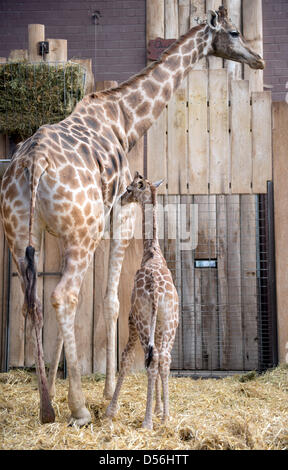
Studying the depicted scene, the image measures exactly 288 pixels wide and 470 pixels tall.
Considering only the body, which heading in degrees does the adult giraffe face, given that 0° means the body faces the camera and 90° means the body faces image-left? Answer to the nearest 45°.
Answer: approximately 225°

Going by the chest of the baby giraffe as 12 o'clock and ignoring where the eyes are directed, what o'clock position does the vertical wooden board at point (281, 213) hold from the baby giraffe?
The vertical wooden board is roughly at 1 o'clock from the baby giraffe.

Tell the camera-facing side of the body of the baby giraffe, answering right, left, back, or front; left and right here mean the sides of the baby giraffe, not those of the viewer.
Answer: back

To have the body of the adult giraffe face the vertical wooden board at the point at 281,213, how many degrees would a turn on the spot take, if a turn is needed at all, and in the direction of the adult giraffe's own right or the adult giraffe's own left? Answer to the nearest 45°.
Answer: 0° — it already faces it
